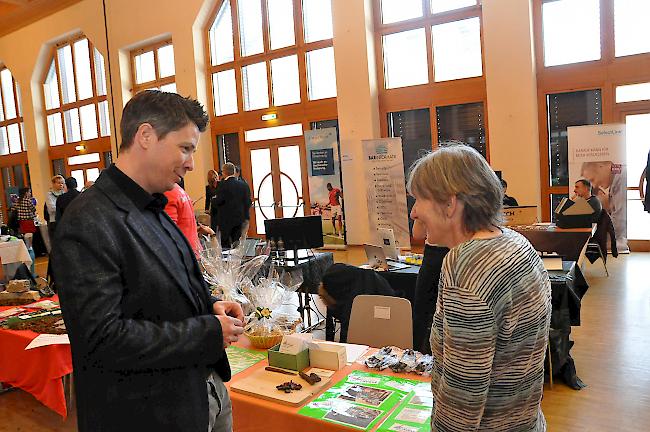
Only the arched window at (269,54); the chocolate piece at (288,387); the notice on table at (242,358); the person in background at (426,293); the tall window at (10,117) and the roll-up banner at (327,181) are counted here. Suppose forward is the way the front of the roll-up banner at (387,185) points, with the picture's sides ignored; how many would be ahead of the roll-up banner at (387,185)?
3

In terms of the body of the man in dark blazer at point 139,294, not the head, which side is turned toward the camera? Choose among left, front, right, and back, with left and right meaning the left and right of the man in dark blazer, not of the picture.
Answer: right

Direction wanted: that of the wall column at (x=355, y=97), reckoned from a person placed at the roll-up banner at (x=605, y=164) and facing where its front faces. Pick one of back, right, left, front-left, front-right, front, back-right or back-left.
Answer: right

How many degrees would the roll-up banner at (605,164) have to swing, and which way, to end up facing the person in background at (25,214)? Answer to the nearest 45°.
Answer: approximately 90° to its right

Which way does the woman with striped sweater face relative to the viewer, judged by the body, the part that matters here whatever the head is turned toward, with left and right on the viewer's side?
facing away from the viewer and to the left of the viewer

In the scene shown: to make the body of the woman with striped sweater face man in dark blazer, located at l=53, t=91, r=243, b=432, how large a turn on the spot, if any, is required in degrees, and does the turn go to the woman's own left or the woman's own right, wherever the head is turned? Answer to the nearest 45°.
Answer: approximately 45° to the woman's own left

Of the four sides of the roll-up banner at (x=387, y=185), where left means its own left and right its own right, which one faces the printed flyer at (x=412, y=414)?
front

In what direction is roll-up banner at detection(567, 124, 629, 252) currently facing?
toward the camera

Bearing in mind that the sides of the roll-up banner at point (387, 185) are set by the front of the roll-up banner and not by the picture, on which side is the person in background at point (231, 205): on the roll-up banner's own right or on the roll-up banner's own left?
on the roll-up banner's own right

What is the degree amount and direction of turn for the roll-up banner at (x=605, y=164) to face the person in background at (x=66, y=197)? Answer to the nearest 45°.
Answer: approximately 45° to its right

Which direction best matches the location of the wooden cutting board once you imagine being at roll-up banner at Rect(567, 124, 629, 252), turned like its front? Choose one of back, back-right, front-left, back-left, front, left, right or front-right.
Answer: front

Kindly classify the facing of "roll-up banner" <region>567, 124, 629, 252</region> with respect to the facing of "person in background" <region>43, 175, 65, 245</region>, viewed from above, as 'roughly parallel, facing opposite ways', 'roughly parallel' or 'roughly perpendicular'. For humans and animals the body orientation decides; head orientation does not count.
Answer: roughly perpendicular

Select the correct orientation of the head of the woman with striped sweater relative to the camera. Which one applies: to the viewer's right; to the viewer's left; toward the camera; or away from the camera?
to the viewer's left

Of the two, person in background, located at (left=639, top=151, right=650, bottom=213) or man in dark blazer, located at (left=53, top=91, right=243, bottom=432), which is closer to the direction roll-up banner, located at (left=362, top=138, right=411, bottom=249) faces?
the man in dark blazer
